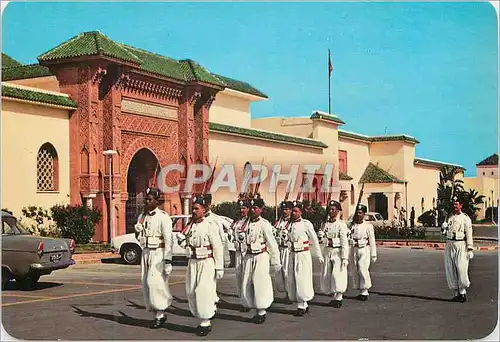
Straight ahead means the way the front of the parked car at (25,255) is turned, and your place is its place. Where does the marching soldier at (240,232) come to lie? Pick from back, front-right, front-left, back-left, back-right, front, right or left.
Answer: back

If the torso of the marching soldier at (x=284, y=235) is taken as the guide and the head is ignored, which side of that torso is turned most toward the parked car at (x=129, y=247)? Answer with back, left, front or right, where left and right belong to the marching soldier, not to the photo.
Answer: right

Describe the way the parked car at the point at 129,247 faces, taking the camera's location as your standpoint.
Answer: facing to the left of the viewer

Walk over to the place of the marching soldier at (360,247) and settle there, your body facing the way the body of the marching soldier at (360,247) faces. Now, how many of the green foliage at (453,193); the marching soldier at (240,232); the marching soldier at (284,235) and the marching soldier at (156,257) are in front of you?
3

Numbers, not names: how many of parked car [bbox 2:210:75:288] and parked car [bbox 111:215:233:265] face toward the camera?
0

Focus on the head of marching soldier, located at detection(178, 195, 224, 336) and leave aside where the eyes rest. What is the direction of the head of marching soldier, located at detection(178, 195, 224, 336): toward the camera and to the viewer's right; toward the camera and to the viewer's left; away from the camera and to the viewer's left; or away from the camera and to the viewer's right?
toward the camera and to the viewer's left

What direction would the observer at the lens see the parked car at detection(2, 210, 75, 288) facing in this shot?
facing away from the viewer and to the left of the viewer
